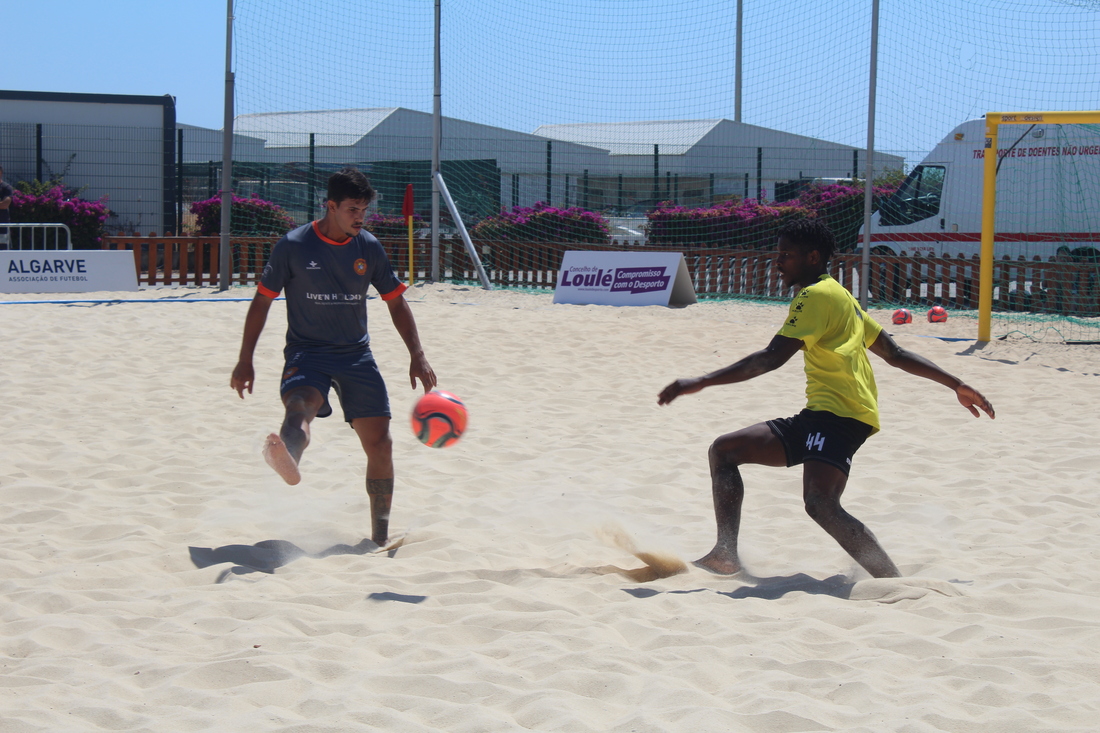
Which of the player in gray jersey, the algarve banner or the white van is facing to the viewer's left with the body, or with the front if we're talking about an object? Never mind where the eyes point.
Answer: the white van

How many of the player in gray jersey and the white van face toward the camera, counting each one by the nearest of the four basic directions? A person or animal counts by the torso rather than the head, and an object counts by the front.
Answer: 1

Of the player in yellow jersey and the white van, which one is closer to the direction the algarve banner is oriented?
the player in yellow jersey

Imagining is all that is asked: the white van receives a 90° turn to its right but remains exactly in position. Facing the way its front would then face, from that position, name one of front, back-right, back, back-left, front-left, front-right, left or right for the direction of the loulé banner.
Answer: back-left

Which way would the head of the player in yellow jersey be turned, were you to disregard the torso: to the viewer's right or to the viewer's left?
to the viewer's left

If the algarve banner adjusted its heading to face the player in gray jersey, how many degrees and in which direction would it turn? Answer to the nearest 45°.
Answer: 0° — it already faces them

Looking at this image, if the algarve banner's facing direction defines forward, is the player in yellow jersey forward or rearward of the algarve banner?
forward

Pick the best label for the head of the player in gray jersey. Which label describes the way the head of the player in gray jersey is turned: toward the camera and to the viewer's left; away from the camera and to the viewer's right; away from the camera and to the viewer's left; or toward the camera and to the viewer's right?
toward the camera and to the viewer's right

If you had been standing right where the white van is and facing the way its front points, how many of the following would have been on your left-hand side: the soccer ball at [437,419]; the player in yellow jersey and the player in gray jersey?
3

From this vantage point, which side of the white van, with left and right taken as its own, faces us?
left

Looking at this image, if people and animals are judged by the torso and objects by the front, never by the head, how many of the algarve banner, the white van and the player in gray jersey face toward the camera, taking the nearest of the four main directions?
2

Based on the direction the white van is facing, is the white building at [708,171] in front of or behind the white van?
in front
